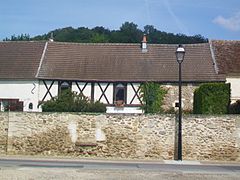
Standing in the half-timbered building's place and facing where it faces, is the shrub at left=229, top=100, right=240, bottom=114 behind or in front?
in front

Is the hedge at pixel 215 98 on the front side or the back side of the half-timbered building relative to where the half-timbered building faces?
on the front side

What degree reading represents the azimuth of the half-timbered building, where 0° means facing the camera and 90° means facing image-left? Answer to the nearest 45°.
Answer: approximately 0°

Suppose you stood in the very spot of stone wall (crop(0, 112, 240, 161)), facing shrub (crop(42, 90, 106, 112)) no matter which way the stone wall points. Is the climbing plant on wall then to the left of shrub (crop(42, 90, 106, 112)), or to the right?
right

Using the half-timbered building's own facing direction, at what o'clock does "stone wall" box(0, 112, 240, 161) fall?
The stone wall is roughly at 12 o'clock from the half-timbered building.

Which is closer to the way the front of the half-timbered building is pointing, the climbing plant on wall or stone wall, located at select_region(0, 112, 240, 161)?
the stone wall
